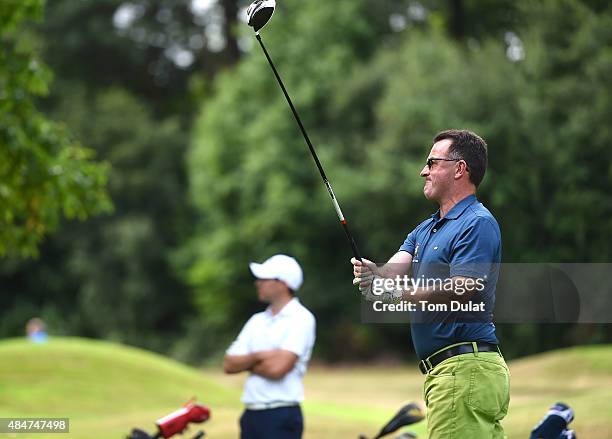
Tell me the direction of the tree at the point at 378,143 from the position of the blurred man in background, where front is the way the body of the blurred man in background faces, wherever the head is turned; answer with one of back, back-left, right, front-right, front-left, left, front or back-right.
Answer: back-right

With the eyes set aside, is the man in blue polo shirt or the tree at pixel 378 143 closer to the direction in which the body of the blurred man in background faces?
the man in blue polo shirt

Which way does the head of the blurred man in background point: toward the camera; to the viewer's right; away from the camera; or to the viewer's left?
to the viewer's left

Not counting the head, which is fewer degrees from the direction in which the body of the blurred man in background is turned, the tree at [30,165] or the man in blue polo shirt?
the man in blue polo shirt

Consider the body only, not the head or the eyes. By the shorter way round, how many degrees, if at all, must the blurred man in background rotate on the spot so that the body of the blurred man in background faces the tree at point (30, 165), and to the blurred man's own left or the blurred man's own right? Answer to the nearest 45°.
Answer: approximately 90° to the blurred man's own right

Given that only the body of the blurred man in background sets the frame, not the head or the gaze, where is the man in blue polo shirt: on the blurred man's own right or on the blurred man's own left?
on the blurred man's own left

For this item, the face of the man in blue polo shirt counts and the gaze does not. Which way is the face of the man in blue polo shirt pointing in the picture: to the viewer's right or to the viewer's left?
to the viewer's left

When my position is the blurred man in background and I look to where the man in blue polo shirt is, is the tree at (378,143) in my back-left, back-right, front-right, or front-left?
back-left

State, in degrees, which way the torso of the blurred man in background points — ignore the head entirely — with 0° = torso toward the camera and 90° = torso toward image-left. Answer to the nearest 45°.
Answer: approximately 45°
